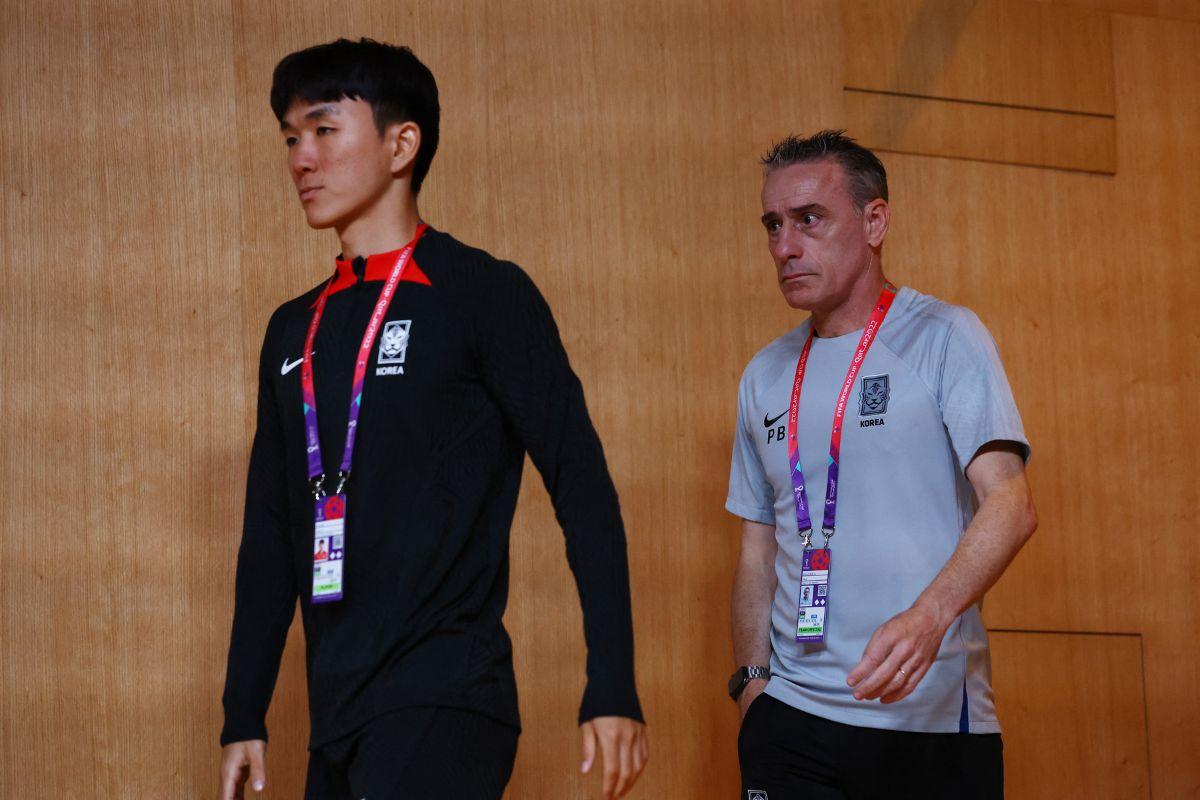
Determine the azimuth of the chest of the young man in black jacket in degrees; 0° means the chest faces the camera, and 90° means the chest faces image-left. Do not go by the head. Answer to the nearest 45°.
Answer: approximately 45°

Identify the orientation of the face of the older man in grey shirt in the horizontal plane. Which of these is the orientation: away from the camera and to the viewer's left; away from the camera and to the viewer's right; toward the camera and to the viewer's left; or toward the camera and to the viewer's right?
toward the camera and to the viewer's left

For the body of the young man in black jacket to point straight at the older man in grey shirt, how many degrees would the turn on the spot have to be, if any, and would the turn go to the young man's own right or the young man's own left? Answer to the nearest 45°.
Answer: approximately 180°

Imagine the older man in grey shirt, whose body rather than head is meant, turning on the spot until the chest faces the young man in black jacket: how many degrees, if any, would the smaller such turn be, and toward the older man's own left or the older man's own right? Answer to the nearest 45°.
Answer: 0° — they already face them

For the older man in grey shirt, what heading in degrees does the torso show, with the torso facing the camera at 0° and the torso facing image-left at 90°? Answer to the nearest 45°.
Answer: approximately 45°
